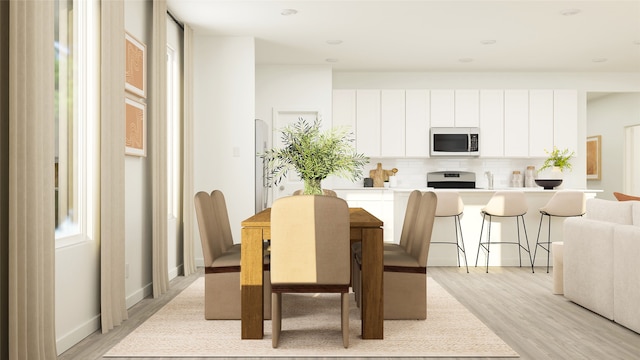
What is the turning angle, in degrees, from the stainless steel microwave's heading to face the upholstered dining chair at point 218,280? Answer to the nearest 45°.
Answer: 0° — it already faces it

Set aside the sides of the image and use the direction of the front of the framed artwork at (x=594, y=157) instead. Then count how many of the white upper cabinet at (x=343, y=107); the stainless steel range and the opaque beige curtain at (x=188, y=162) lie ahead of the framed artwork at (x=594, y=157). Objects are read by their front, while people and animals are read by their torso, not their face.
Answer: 3

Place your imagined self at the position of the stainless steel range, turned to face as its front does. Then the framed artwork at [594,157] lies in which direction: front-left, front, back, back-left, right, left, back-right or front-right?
back-left

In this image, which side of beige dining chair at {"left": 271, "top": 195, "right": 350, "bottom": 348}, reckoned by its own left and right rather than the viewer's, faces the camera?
back
